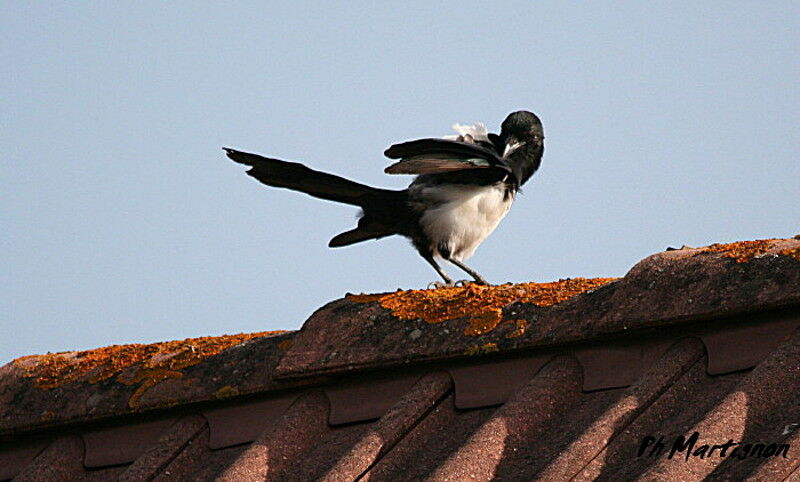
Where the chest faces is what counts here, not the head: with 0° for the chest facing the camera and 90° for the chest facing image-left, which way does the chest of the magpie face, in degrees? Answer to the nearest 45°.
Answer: approximately 270°
